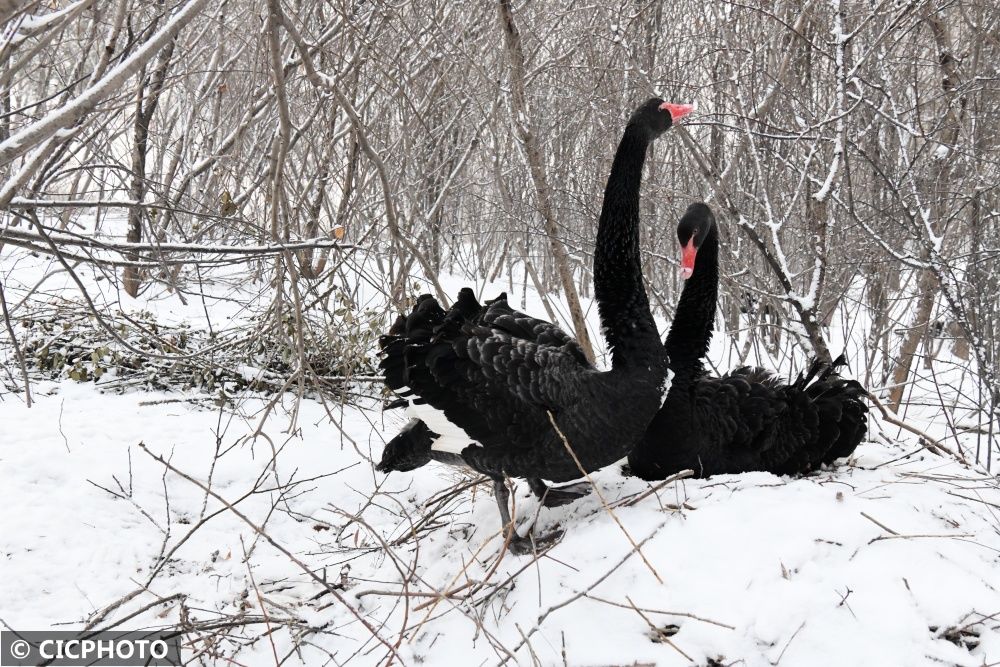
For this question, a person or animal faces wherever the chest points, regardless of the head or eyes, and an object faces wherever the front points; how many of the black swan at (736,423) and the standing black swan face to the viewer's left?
1

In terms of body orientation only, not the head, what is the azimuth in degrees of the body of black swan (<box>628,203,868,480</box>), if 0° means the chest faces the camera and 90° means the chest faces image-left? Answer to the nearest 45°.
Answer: approximately 90°

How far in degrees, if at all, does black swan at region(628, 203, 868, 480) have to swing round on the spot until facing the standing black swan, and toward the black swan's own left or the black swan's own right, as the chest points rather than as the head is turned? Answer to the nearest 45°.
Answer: approximately 45° to the black swan's own left

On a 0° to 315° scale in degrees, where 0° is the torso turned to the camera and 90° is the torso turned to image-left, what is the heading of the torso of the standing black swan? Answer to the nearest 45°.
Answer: approximately 270°

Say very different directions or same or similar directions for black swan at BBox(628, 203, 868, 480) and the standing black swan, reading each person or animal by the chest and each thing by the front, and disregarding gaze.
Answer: very different directions

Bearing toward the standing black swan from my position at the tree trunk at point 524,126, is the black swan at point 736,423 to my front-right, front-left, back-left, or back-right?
front-left

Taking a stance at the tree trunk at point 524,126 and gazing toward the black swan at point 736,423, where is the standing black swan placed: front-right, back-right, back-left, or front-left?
front-right

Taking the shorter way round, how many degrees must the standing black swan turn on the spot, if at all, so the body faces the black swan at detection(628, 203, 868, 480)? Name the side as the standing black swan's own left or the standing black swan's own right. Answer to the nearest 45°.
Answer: approximately 45° to the standing black swan's own left

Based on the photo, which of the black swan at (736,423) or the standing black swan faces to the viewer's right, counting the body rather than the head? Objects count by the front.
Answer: the standing black swan
